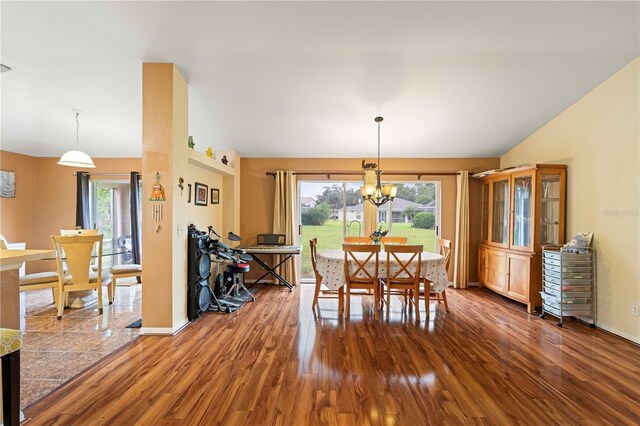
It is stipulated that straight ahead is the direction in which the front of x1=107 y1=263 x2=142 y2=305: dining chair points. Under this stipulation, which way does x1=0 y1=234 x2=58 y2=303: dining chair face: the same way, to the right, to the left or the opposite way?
the opposite way

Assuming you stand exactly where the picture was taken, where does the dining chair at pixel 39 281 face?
facing to the right of the viewer

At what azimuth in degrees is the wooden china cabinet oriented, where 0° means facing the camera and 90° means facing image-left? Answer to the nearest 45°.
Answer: approximately 45°

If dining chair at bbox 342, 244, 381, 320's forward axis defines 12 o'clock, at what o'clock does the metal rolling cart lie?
The metal rolling cart is roughly at 3 o'clock from the dining chair.

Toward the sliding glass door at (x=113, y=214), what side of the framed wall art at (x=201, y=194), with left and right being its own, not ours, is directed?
back

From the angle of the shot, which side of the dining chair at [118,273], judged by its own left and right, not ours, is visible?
left

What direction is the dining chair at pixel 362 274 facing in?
away from the camera

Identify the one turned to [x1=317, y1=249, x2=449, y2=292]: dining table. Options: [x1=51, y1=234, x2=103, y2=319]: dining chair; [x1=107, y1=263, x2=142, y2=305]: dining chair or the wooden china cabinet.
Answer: the wooden china cabinet

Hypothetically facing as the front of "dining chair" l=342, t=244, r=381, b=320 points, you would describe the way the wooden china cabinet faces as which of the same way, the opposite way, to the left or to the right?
to the left

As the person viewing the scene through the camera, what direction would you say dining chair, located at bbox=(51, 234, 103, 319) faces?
facing away from the viewer

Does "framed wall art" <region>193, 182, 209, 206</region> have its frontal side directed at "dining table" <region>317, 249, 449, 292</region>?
yes
